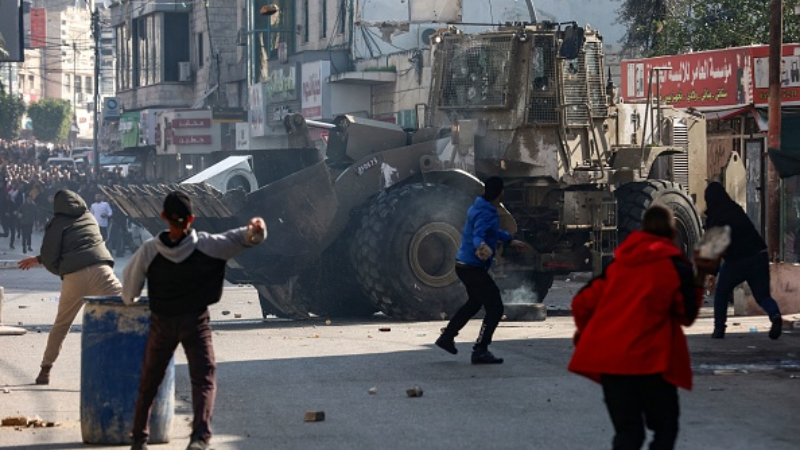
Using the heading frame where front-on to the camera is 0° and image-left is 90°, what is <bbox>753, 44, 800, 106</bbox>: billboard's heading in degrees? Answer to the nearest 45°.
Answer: approximately 45°

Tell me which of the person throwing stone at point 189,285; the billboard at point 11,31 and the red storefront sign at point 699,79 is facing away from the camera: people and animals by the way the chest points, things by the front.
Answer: the person throwing stone

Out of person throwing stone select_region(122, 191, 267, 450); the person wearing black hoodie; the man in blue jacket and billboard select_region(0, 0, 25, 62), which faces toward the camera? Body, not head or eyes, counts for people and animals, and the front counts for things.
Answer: the billboard

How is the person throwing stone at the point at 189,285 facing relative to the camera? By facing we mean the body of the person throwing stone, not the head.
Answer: away from the camera

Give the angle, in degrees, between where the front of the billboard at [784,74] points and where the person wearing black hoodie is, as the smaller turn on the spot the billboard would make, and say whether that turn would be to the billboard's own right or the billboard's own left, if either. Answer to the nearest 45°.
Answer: approximately 45° to the billboard's own left

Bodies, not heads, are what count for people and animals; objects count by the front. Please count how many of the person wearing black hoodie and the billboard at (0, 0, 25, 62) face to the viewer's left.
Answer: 1

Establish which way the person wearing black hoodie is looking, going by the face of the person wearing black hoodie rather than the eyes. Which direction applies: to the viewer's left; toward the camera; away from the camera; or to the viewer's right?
to the viewer's left

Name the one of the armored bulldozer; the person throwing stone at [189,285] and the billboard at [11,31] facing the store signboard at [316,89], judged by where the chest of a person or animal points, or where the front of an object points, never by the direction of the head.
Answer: the person throwing stone

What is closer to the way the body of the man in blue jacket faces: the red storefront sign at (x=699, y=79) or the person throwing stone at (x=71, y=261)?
the red storefront sign

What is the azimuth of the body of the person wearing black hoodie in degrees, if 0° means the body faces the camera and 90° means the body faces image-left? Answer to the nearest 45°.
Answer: approximately 90°

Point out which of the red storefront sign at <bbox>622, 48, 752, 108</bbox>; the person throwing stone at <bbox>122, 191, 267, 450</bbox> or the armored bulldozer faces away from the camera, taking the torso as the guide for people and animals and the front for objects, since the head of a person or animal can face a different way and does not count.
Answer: the person throwing stone
